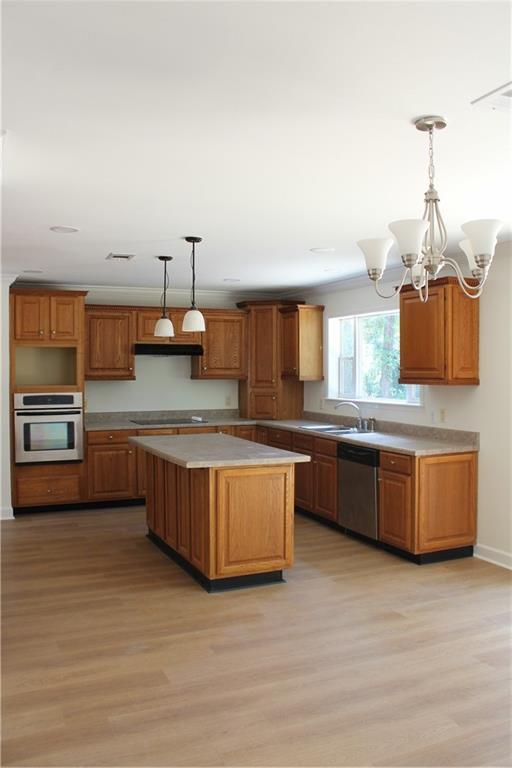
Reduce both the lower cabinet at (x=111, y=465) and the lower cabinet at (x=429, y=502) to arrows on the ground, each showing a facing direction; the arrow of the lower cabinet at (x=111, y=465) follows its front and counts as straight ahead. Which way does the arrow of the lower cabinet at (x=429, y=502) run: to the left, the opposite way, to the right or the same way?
to the right

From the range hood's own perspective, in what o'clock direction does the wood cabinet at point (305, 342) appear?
The wood cabinet is roughly at 9 o'clock from the range hood.

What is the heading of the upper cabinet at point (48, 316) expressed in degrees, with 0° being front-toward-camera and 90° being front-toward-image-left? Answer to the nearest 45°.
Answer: approximately 0°

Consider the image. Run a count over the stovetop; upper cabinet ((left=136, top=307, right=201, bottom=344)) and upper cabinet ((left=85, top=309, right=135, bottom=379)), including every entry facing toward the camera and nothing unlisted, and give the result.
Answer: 3

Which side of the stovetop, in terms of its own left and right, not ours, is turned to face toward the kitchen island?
front

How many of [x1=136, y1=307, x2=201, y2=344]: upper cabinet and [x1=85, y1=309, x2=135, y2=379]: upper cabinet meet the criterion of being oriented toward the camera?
2

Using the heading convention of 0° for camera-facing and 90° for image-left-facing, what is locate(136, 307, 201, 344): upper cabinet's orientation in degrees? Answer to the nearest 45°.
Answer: approximately 0°

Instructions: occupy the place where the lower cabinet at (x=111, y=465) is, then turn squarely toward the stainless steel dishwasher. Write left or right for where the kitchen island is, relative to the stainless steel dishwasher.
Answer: right

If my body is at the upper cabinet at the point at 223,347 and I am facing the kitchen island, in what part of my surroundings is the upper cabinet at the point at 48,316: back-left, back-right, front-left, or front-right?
front-right

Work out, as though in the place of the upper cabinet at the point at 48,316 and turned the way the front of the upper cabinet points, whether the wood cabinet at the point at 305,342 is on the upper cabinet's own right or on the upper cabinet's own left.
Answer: on the upper cabinet's own left

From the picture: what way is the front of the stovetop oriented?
toward the camera

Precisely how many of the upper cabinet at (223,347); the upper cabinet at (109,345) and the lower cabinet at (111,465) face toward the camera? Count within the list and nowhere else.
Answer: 3

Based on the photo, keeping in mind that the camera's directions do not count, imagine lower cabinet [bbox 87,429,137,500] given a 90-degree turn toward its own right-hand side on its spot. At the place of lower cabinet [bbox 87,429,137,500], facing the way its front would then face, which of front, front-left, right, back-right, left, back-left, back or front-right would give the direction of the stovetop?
back-right

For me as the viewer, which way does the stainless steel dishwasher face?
facing the viewer and to the left of the viewer

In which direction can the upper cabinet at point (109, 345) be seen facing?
toward the camera

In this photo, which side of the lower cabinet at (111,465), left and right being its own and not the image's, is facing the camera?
front
